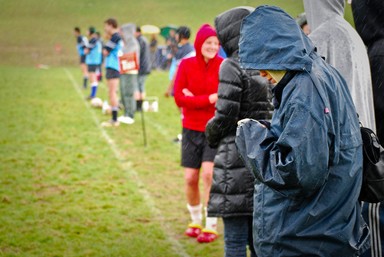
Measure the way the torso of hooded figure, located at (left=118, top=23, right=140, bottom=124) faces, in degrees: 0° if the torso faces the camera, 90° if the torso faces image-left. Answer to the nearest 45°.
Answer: approximately 90°

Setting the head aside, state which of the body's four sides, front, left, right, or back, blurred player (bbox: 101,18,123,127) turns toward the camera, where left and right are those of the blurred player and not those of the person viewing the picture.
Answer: left

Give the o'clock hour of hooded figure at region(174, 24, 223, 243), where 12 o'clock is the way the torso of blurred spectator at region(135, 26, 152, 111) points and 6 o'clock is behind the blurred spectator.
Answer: The hooded figure is roughly at 9 o'clock from the blurred spectator.

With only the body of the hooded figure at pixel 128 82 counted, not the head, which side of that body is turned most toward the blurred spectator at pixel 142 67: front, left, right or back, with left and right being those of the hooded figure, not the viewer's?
right

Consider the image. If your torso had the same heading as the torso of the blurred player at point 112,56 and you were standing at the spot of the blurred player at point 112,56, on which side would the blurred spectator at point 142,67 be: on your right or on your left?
on your right

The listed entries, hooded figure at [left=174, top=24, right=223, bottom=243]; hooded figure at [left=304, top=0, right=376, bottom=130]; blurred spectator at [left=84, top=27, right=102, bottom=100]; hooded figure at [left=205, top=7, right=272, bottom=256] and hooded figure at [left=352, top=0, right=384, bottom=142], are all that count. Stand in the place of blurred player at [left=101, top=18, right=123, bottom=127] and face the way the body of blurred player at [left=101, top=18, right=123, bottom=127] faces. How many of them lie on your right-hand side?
1

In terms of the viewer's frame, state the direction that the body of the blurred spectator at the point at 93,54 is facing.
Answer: to the viewer's left

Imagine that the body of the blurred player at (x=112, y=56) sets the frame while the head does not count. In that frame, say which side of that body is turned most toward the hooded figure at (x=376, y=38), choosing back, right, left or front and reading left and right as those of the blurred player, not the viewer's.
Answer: left

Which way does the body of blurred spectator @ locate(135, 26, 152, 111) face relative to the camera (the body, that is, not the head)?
to the viewer's left

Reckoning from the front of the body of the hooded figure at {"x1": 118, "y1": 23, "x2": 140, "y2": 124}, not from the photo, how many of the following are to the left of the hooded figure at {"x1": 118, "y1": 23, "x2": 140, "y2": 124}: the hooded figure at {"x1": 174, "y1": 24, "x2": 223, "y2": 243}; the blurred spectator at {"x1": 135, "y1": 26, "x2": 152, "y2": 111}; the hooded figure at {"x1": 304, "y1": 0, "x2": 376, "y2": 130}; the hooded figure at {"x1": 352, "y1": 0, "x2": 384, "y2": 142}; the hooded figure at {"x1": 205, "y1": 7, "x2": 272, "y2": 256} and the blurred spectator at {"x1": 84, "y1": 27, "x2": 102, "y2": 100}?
4

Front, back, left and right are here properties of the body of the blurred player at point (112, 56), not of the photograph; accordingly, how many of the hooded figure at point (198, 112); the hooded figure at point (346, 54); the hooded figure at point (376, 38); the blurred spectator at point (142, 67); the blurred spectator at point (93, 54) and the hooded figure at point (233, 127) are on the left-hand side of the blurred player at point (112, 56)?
4

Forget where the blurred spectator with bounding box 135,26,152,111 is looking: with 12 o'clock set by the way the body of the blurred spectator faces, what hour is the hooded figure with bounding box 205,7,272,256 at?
The hooded figure is roughly at 9 o'clock from the blurred spectator.
